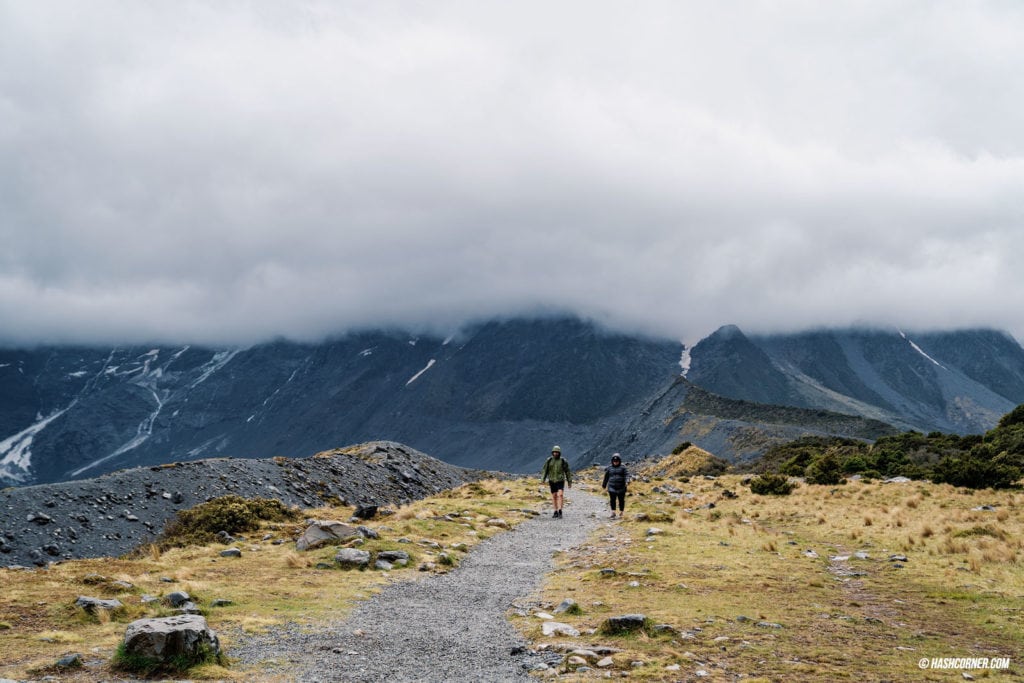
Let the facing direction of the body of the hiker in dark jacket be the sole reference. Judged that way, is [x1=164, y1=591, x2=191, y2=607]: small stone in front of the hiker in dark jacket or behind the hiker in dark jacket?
in front

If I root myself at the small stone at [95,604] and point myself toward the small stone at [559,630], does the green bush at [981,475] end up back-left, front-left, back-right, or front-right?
front-left

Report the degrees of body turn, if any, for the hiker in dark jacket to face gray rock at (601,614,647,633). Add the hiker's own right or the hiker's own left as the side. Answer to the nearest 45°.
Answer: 0° — they already face it

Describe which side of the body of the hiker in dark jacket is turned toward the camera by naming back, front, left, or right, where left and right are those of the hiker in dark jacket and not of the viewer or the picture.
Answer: front

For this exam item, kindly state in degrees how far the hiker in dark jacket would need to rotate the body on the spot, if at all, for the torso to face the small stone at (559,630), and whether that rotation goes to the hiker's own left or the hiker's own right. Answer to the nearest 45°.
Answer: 0° — they already face it

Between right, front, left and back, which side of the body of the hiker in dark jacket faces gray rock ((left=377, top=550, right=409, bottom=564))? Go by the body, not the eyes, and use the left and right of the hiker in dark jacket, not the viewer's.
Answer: front

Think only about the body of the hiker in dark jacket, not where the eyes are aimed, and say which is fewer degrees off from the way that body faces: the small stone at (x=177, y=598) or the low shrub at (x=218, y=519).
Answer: the small stone

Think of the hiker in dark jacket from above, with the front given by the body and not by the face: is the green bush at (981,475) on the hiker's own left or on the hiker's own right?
on the hiker's own left

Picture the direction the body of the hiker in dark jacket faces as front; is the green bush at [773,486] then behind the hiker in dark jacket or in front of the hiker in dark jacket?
behind

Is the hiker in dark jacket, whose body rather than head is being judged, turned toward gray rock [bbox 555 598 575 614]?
yes

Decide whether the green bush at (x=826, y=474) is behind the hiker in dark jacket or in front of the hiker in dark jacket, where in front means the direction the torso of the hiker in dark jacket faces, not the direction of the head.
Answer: behind
